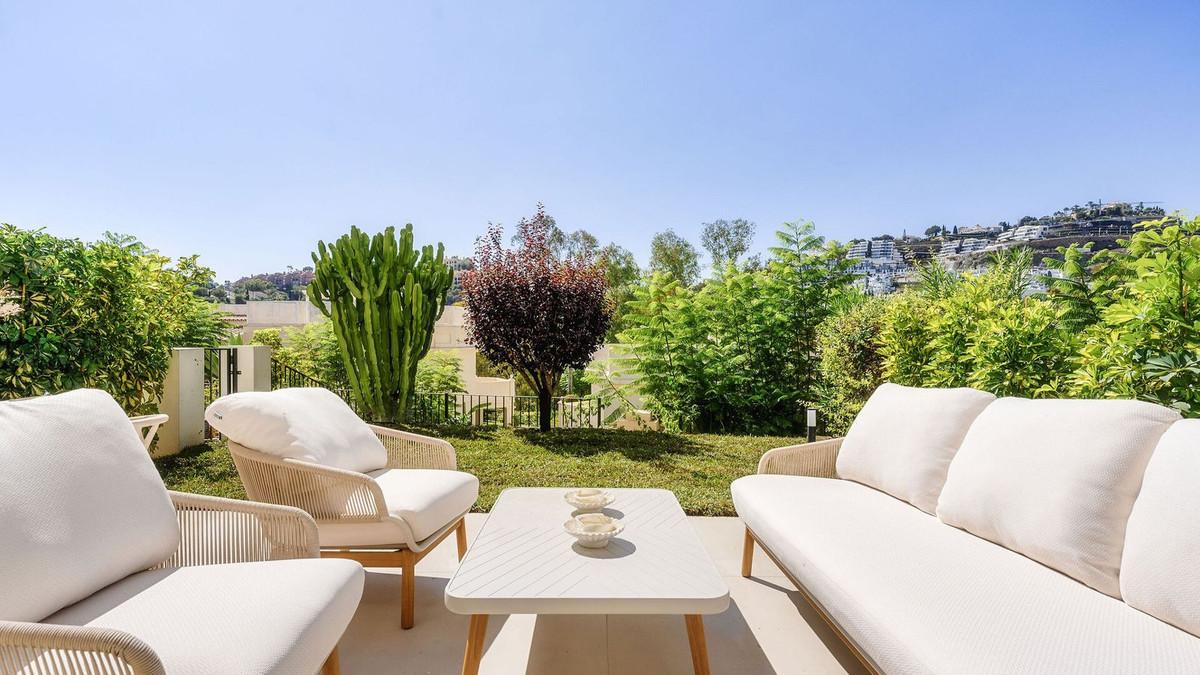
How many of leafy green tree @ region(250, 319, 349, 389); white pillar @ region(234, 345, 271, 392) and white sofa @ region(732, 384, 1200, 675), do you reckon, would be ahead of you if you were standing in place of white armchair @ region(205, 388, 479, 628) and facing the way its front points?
1

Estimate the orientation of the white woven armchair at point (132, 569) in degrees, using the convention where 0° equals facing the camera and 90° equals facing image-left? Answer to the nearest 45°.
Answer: approximately 315°

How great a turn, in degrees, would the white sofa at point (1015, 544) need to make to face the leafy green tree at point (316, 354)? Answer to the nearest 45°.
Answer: approximately 90° to its right

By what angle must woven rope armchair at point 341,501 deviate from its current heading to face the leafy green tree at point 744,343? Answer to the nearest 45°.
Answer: approximately 90° to its left

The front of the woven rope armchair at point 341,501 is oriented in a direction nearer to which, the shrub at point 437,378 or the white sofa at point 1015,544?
the white sofa

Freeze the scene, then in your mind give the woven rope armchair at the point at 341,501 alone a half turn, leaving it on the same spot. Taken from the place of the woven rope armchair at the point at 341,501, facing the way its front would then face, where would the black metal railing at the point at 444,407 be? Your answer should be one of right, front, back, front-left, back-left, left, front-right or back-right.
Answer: front-right

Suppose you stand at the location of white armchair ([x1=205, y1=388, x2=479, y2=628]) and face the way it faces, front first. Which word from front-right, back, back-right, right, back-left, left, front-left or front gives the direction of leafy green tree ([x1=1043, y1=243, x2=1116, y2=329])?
front-left

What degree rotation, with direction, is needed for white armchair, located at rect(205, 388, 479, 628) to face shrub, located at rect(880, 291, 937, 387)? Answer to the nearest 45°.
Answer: approximately 45° to its left

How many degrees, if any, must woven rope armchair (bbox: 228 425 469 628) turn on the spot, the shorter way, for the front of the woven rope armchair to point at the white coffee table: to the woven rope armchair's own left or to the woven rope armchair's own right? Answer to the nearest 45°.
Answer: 0° — it already faces it

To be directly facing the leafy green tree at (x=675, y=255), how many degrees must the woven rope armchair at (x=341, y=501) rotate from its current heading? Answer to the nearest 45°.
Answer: approximately 90° to its left

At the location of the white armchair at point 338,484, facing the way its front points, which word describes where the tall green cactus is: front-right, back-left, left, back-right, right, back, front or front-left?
back-left
